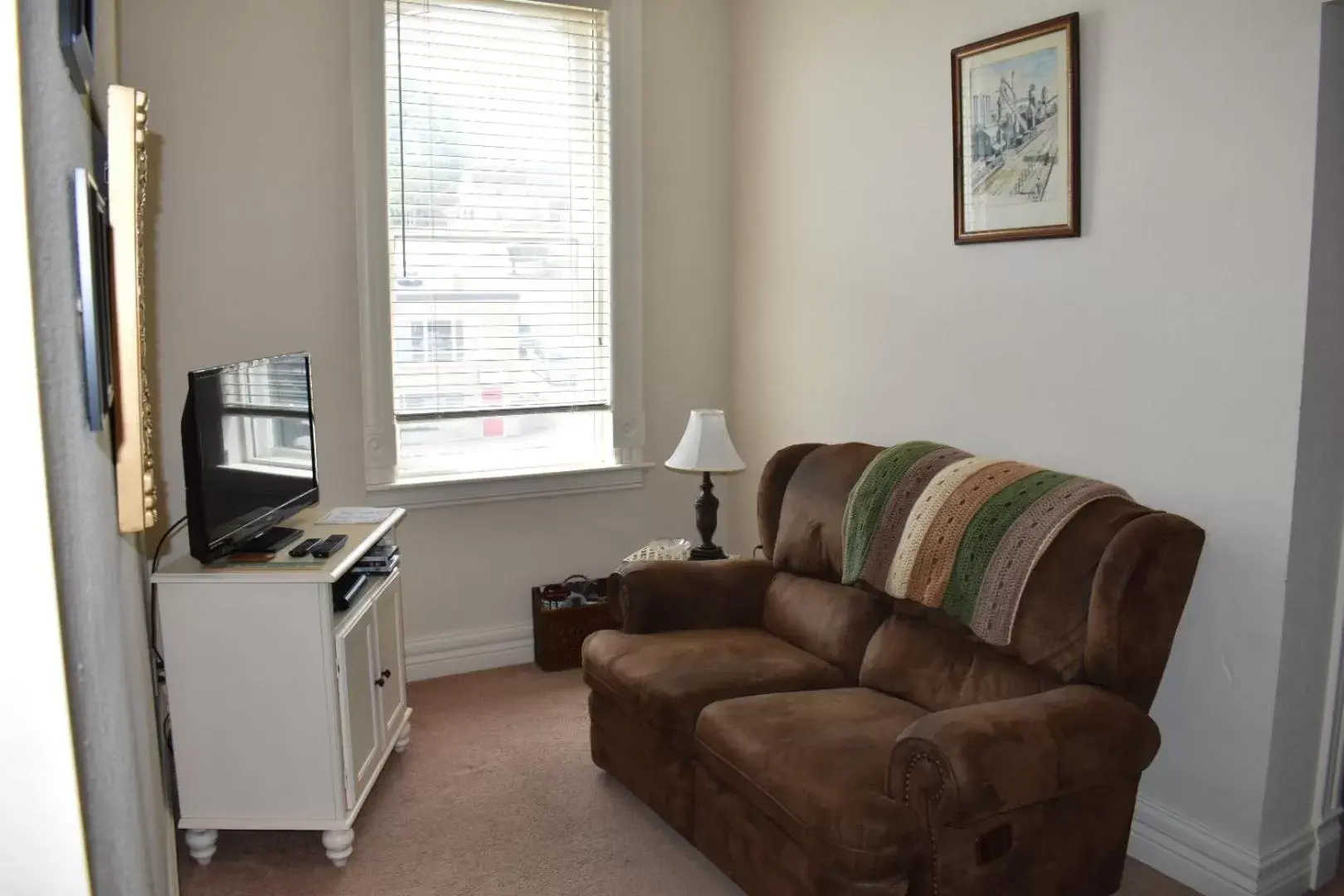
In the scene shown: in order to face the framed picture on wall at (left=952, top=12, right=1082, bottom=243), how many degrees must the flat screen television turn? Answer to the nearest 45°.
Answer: approximately 45° to its left

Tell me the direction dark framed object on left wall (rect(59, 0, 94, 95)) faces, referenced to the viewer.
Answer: facing to the right of the viewer

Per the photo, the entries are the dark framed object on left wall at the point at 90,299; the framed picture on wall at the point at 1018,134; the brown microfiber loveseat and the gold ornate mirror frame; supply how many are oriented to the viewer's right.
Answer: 2

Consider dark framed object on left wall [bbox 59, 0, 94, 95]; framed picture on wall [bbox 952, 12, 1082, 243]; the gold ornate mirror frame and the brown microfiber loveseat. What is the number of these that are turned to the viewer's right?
2

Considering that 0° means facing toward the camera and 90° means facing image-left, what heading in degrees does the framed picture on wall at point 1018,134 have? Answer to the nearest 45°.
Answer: approximately 45°

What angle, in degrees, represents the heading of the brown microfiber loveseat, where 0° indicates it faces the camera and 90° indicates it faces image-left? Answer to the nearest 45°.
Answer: approximately 45°

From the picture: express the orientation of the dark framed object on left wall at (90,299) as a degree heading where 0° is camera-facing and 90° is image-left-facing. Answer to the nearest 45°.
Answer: approximately 270°

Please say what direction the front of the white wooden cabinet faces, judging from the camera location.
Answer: facing to the right of the viewer

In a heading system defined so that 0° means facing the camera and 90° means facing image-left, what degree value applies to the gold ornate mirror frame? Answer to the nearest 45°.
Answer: approximately 270°

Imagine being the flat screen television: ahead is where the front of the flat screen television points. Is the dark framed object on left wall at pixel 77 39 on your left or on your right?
on your right
